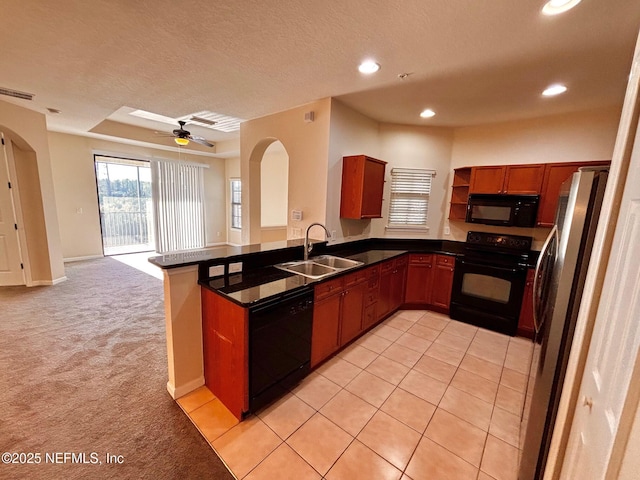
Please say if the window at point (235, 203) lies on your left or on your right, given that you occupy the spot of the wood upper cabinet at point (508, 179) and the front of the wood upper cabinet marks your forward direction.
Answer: on your right

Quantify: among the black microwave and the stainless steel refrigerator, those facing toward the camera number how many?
1

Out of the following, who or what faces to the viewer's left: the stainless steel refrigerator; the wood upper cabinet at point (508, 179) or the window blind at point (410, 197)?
the stainless steel refrigerator

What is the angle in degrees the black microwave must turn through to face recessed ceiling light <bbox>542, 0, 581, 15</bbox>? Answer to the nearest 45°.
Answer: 0° — it already faces it

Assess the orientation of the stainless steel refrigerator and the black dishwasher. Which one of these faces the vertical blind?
the stainless steel refrigerator

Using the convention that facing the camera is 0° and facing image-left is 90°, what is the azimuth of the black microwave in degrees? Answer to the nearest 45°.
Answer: approximately 0°
